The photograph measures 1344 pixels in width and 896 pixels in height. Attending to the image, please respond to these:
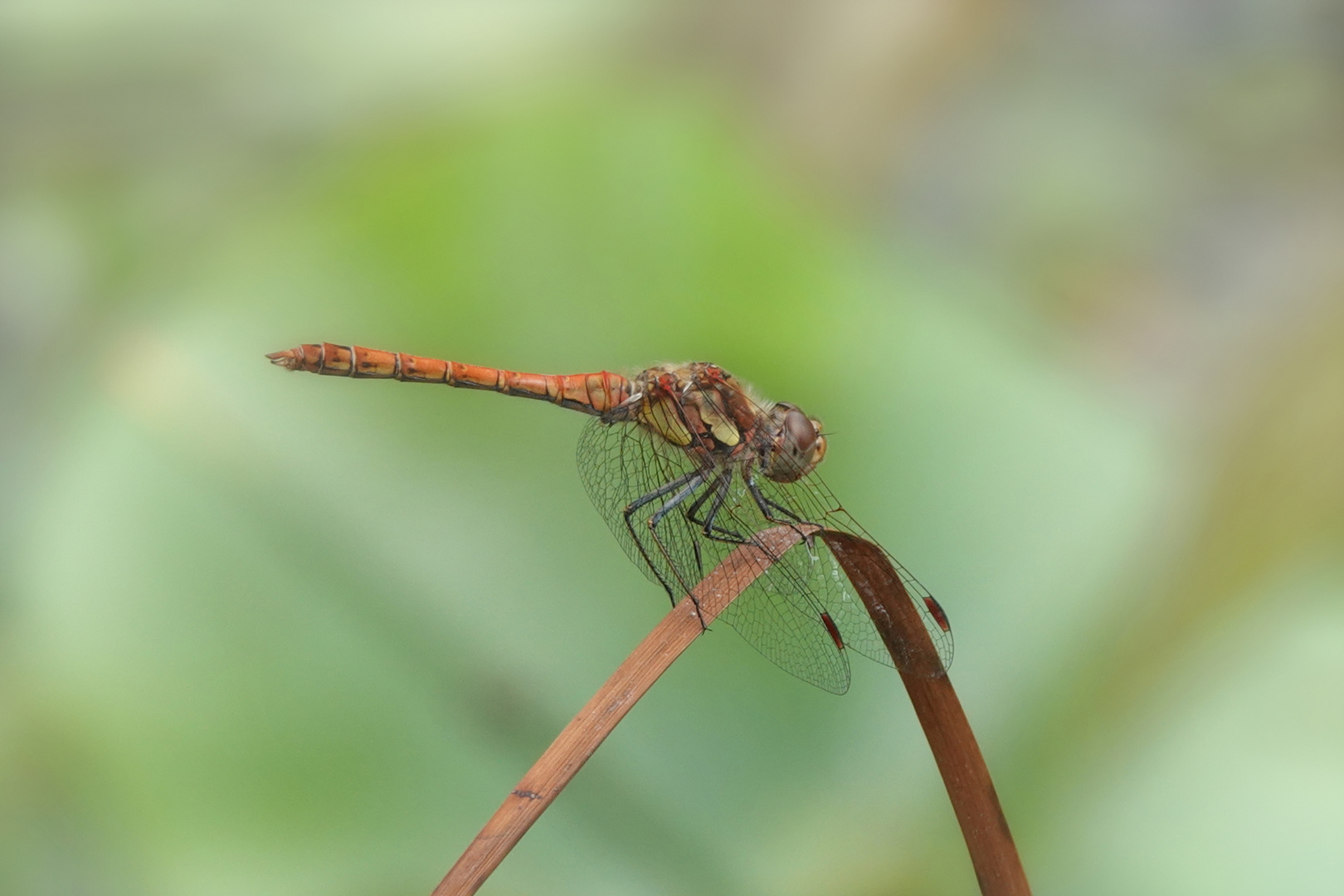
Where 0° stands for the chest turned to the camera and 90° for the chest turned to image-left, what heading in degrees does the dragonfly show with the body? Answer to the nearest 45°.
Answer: approximately 270°

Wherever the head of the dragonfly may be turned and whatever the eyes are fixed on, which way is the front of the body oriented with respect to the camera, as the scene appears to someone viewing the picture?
to the viewer's right
